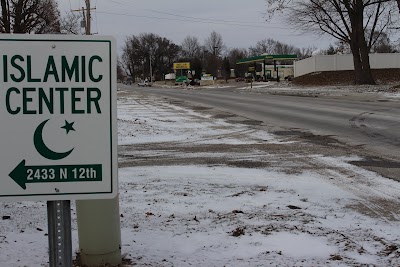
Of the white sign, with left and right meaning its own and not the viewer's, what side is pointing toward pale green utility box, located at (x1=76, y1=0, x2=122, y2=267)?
back

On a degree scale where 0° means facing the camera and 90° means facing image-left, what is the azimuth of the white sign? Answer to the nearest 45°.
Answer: approximately 0°

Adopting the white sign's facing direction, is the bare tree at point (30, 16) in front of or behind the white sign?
behind

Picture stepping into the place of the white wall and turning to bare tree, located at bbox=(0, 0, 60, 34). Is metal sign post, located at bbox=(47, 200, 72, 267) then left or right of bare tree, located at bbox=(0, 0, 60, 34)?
left

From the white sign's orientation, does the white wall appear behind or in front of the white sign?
behind
